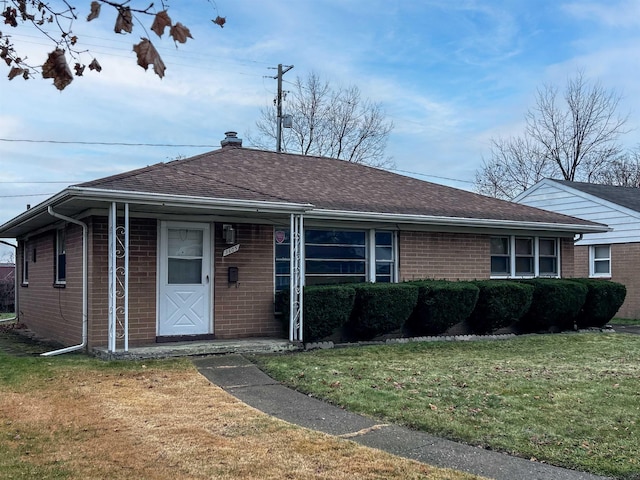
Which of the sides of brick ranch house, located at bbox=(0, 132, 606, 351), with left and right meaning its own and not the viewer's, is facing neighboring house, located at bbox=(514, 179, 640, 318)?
left

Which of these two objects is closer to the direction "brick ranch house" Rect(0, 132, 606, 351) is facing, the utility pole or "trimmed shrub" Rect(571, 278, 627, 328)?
the trimmed shrub

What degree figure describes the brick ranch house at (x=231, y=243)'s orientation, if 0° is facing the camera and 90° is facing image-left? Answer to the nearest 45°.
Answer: approximately 315°

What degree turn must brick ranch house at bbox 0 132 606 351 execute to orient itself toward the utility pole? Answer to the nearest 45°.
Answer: approximately 135° to its left
